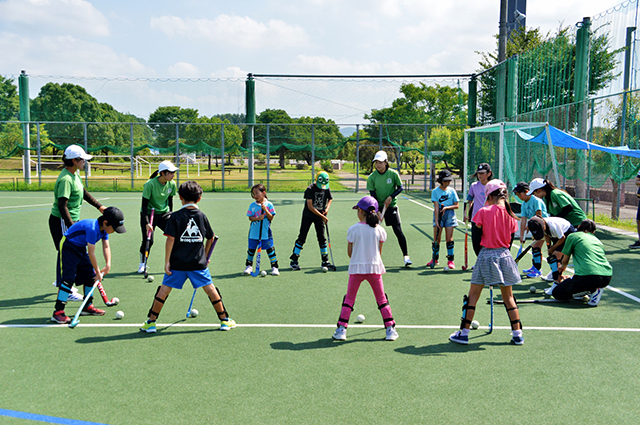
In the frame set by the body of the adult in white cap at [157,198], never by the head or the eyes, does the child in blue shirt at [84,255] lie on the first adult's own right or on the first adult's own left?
on the first adult's own right

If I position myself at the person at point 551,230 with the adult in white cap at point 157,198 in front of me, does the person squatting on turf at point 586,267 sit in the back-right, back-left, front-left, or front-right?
back-left

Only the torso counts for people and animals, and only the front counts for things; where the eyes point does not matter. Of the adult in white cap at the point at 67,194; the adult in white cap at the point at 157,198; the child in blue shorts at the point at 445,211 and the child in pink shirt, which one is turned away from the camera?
the child in pink shirt

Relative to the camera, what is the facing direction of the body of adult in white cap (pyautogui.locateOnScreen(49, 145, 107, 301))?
to the viewer's right

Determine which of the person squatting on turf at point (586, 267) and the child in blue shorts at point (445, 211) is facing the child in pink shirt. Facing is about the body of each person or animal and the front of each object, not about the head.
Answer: the child in blue shorts

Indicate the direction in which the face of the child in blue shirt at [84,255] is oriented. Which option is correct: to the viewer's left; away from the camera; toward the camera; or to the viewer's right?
to the viewer's right

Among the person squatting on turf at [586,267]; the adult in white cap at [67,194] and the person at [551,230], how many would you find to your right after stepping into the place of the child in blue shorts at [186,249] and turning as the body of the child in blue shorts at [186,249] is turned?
2

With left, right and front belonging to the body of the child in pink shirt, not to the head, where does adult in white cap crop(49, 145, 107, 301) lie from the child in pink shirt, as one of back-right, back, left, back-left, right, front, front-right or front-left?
left

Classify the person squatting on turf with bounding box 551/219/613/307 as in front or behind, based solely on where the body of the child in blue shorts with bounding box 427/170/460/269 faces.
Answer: in front

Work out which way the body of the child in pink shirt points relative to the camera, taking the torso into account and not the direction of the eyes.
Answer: away from the camera

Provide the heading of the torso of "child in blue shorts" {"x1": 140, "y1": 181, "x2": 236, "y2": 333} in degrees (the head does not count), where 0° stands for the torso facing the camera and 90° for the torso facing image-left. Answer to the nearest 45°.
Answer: approximately 180°

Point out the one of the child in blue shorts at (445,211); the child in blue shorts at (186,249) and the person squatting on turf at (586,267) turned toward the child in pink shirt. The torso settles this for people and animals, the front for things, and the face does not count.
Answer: the child in blue shorts at (445,211)

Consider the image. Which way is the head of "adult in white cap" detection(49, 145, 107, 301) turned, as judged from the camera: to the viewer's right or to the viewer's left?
to the viewer's right

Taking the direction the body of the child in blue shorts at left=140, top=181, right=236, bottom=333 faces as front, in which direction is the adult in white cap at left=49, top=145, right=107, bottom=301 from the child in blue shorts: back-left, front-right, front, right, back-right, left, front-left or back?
front-left
